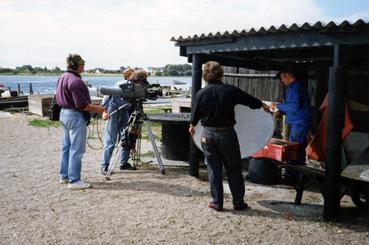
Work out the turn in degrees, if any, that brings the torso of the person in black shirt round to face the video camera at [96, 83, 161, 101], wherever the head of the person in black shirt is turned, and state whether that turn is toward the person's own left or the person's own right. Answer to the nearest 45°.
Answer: approximately 45° to the person's own left

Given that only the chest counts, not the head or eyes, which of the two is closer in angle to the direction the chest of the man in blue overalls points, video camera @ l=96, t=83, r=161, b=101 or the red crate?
the video camera

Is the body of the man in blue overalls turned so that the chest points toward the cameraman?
yes

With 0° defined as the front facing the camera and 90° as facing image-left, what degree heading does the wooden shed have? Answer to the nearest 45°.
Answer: approximately 45°

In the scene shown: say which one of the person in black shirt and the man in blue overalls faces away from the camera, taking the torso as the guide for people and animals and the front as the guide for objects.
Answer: the person in black shirt

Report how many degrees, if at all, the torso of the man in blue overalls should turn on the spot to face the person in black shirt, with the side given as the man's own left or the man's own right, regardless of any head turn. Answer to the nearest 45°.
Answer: approximately 45° to the man's own left

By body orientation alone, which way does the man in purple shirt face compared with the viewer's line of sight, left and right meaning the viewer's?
facing away from the viewer and to the right of the viewer

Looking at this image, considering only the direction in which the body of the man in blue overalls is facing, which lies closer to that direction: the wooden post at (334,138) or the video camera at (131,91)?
the video camera

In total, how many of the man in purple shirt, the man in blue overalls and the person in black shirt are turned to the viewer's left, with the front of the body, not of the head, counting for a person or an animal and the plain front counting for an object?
1

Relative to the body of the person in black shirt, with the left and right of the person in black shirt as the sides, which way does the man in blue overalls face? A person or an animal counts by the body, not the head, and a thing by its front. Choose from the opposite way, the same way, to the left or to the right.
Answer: to the left

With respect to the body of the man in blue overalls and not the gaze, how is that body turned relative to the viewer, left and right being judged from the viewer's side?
facing to the left of the viewer

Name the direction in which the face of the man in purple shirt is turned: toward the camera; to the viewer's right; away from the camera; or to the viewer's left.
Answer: to the viewer's right

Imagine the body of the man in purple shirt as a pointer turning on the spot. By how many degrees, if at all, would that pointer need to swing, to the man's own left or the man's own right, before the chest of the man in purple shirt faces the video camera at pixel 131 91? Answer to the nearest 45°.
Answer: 0° — they already face it

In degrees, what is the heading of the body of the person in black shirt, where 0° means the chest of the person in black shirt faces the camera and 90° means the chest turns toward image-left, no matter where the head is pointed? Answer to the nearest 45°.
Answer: approximately 180°

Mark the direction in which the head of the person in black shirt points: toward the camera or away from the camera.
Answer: away from the camera

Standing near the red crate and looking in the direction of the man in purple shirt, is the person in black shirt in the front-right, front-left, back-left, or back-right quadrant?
front-left
